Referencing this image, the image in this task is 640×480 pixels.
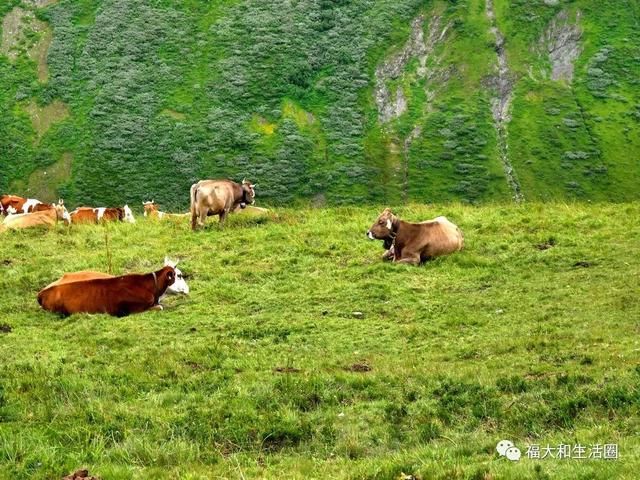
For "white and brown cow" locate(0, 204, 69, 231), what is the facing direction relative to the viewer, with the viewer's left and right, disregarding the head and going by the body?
facing to the right of the viewer

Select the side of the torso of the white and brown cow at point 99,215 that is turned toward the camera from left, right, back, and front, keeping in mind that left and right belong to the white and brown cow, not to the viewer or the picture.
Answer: right

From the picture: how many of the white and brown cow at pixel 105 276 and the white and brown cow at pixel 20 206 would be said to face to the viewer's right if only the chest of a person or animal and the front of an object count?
2

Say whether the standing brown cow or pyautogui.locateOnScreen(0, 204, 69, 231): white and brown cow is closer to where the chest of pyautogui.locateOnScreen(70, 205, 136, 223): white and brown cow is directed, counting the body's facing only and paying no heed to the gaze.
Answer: the standing brown cow

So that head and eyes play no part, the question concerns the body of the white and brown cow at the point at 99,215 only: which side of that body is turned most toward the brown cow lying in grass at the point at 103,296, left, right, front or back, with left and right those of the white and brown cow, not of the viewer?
right

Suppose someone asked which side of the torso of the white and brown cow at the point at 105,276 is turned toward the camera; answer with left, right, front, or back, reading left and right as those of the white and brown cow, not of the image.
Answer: right

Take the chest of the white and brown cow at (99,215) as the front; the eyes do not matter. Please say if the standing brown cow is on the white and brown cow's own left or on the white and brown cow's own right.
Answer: on the white and brown cow's own right

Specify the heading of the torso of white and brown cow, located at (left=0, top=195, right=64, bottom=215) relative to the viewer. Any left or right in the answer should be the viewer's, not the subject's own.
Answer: facing to the right of the viewer

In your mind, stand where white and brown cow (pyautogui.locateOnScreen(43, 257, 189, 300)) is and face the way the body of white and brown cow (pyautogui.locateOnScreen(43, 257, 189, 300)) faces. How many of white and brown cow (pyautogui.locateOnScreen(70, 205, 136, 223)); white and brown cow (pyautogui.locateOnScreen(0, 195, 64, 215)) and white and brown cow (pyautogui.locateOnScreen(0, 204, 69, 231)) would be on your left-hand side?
3

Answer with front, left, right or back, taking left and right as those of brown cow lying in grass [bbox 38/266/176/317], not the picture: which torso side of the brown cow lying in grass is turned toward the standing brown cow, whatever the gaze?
left

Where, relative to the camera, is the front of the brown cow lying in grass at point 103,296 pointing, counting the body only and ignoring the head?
to the viewer's right
